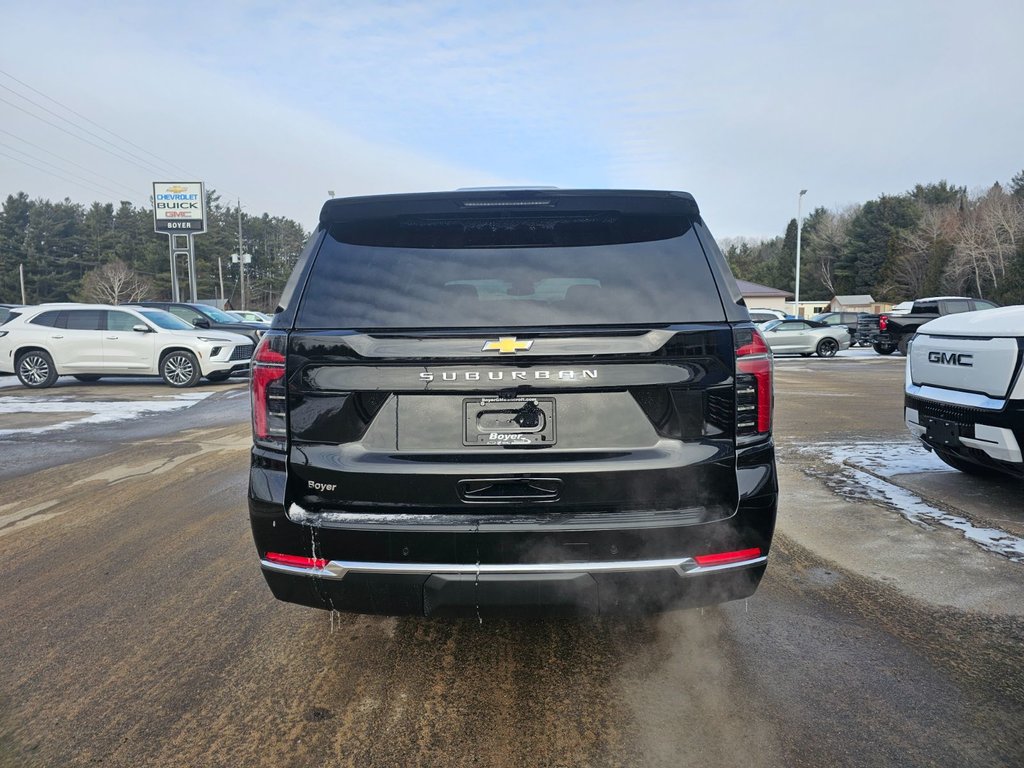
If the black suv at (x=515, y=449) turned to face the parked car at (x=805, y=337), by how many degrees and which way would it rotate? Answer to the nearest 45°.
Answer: approximately 45° to its right

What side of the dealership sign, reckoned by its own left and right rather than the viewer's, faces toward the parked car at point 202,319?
front

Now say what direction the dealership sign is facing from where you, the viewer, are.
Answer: facing the viewer

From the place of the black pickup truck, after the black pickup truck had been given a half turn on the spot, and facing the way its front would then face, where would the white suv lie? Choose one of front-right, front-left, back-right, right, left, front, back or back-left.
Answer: front

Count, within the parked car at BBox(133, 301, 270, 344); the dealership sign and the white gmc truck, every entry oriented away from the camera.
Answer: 0

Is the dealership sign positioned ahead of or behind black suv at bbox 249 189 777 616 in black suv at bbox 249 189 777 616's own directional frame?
ahead

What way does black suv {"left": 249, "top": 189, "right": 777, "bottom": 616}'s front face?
away from the camera

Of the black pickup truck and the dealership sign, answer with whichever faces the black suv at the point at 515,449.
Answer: the dealership sign

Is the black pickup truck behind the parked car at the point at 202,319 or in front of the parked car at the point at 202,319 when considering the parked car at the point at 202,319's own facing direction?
in front

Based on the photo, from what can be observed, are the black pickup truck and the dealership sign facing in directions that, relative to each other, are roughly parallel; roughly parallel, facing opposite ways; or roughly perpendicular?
roughly perpendicular

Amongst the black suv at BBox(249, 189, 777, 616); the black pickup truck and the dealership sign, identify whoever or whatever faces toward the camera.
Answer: the dealership sign

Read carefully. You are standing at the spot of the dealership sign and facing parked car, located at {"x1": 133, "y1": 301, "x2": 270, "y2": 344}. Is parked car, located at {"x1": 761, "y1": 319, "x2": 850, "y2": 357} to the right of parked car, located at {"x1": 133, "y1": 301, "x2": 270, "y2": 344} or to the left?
left

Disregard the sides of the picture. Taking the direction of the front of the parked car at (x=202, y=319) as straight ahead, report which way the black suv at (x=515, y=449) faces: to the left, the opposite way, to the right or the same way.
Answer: to the left

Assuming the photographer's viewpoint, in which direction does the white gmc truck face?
facing the viewer and to the left of the viewer

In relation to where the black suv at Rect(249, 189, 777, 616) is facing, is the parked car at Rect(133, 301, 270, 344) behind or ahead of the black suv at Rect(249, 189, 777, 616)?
ahead
